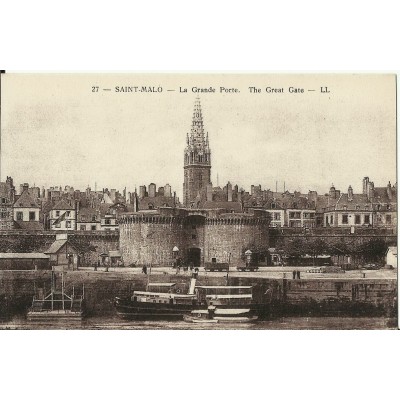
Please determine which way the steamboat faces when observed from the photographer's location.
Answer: facing to the left of the viewer
